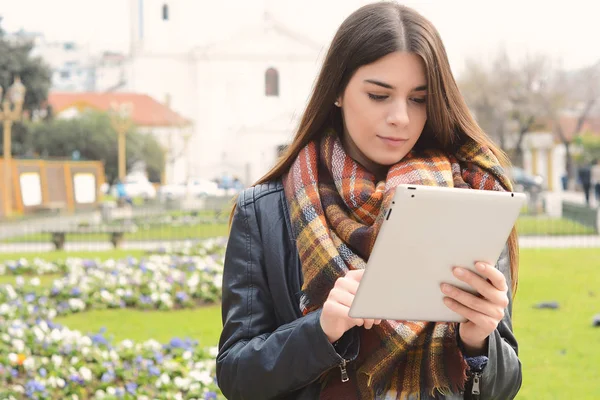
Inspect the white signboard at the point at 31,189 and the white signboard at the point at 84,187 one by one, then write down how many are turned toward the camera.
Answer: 2

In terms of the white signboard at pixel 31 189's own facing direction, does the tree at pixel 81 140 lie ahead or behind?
behind

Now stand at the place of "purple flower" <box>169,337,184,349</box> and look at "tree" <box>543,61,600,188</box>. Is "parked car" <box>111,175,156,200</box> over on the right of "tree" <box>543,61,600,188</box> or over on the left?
left

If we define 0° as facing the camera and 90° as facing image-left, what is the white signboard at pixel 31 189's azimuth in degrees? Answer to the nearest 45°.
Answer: approximately 0°

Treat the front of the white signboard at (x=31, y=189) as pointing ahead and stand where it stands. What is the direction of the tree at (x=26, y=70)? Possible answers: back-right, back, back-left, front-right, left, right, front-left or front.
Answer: back

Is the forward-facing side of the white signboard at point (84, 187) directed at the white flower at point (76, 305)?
yes

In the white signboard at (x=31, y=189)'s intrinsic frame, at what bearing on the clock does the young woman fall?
The young woman is roughly at 12 o'clock from the white signboard.

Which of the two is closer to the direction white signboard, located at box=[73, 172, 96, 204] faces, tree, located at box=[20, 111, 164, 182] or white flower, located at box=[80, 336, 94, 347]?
the white flower

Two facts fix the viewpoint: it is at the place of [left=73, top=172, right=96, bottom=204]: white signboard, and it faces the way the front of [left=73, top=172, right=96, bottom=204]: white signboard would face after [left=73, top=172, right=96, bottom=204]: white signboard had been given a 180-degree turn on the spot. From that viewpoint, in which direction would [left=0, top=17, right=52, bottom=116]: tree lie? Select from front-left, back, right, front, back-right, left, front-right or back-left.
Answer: front

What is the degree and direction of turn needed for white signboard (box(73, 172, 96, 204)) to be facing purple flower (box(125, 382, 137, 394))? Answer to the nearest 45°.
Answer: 0° — it already faces it
